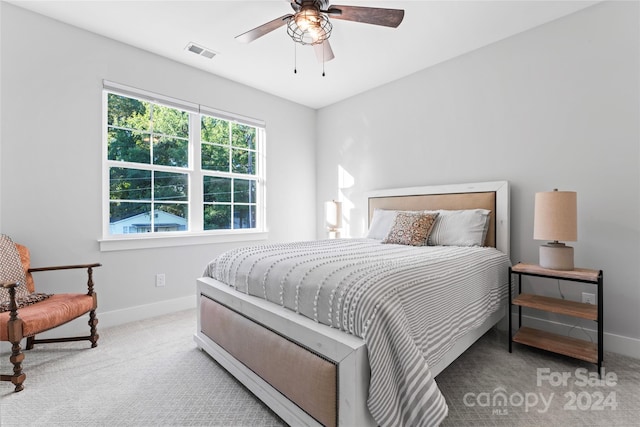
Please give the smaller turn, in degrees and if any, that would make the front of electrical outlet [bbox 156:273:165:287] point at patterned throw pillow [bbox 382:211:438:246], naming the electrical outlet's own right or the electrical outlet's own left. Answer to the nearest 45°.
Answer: approximately 45° to the electrical outlet's own left

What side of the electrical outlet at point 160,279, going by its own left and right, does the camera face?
front

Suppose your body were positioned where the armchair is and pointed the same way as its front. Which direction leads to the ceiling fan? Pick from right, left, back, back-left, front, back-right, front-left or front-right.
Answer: front

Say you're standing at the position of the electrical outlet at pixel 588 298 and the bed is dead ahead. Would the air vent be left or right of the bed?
right

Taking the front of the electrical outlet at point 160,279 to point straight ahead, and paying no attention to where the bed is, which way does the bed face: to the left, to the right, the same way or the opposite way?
to the right

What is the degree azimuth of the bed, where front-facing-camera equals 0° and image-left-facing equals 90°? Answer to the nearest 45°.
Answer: approximately 45°

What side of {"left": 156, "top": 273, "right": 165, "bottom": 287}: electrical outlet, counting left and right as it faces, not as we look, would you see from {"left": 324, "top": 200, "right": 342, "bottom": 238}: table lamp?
left

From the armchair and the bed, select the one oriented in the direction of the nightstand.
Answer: the armchair

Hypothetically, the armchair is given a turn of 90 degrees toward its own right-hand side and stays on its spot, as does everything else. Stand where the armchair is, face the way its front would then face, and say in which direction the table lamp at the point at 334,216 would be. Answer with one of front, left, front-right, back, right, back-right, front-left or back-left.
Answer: back-left

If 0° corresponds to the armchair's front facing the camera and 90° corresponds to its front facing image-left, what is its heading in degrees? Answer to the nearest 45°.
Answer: approximately 315°

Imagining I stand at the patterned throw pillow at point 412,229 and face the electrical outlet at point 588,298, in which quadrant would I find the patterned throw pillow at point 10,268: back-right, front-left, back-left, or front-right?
back-right

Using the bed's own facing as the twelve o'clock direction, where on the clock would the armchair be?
The armchair is roughly at 2 o'clock from the bed.

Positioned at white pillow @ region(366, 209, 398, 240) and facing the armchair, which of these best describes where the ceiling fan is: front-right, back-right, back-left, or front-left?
front-left

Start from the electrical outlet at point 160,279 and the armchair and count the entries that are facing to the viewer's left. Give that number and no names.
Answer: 0

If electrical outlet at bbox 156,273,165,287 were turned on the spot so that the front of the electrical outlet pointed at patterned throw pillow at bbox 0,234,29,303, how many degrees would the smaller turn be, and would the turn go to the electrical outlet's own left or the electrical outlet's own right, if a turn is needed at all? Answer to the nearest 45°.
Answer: approximately 45° to the electrical outlet's own right

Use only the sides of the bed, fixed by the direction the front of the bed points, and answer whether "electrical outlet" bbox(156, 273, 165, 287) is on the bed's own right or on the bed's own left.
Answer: on the bed's own right
